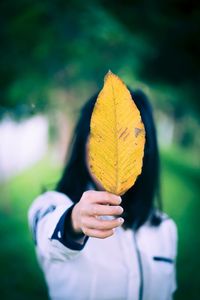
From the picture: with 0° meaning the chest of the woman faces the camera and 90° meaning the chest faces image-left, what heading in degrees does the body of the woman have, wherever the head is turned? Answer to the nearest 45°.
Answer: approximately 0°
